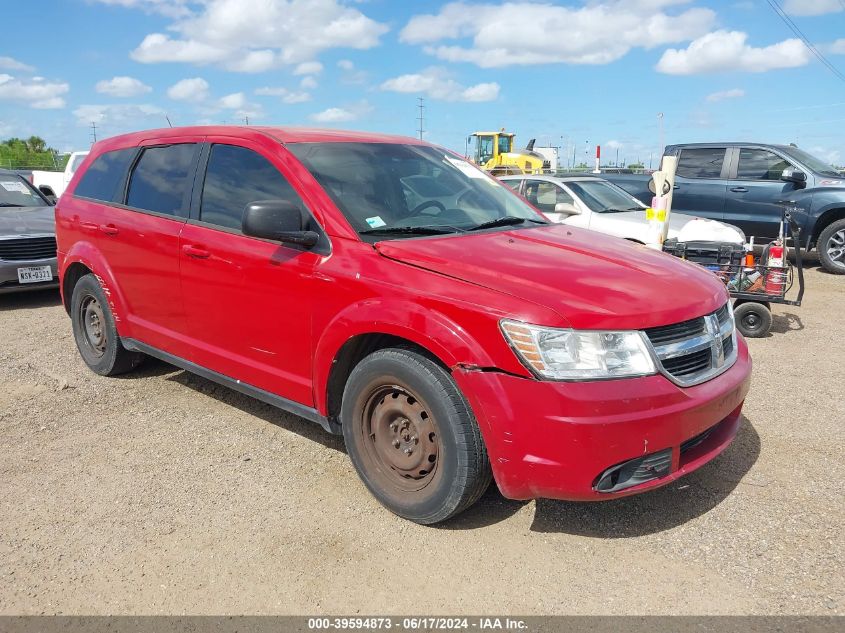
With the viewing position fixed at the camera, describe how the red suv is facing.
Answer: facing the viewer and to the right of the viewer

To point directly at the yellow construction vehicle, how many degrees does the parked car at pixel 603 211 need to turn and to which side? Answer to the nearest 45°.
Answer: approximately 135° to its left

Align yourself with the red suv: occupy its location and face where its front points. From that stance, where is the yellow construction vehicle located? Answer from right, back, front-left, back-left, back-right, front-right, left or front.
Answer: back-left

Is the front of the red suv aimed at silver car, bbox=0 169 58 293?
no

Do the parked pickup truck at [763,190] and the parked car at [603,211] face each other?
no

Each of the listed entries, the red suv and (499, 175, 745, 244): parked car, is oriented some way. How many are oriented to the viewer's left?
0

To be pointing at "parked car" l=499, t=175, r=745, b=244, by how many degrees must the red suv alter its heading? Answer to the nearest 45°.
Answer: approximately 90° to its left

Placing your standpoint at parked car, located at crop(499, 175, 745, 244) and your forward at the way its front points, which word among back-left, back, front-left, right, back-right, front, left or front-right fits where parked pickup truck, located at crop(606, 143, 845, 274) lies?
left

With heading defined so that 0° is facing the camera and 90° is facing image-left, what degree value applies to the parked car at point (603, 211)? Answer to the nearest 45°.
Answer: approximately 315°

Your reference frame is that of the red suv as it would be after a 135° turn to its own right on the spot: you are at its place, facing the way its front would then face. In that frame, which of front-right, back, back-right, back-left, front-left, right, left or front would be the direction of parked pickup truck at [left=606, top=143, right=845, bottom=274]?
back-right

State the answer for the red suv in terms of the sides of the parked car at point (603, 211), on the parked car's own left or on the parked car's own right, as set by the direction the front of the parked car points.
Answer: on the parked car's own right

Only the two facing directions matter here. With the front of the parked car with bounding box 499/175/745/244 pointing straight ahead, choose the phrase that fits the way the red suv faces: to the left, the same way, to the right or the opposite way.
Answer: the same way

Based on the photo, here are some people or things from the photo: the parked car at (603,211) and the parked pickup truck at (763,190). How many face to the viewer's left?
0
